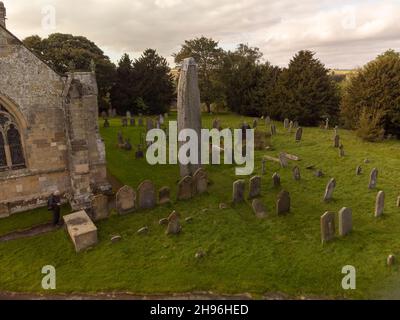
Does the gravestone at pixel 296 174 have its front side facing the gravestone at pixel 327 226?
yes

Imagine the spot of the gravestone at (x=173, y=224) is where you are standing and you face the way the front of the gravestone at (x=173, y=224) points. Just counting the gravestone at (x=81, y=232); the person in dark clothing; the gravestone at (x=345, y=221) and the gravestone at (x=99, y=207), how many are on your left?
1

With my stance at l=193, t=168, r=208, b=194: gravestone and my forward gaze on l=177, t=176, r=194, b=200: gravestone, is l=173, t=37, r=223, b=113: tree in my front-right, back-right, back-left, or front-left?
back-right

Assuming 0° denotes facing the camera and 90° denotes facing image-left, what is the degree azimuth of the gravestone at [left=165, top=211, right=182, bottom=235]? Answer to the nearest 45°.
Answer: approximately 0°

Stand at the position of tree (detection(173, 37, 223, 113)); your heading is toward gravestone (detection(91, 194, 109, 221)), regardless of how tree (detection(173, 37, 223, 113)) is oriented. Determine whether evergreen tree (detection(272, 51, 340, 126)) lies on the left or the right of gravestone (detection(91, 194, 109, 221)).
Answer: left

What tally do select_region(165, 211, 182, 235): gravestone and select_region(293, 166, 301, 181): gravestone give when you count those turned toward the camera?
2

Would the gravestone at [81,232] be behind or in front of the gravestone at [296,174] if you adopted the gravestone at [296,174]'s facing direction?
in front

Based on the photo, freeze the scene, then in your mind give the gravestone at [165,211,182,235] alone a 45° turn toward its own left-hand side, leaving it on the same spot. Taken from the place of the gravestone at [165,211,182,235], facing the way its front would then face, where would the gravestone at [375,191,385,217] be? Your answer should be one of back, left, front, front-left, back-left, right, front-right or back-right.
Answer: front-left

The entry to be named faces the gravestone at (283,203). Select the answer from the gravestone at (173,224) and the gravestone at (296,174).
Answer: the gravestone at (296,174)

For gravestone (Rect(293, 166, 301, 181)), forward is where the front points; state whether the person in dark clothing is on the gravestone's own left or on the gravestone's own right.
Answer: on the gravestone's own right

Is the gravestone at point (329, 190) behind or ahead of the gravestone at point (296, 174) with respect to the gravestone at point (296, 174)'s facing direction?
ahead

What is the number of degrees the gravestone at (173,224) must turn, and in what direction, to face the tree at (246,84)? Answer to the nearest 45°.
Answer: approximately 180°

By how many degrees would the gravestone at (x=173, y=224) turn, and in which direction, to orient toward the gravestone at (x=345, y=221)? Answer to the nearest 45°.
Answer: approximately 90° to its left

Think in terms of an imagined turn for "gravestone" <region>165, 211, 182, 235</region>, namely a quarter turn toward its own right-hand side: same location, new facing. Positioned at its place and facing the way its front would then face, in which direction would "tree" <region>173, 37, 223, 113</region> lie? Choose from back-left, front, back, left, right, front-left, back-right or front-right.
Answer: right

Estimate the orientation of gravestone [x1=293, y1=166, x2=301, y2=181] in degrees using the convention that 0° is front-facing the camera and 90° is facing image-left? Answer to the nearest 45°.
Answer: approximately 0°

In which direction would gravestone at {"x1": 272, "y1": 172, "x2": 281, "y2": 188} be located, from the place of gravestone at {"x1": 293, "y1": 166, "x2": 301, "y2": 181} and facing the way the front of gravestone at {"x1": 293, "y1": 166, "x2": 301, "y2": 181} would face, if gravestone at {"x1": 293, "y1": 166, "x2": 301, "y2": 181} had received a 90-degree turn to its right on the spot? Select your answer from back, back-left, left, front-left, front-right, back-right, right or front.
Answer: front-left

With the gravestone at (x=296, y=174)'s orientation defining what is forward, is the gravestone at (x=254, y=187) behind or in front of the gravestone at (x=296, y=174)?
in front
